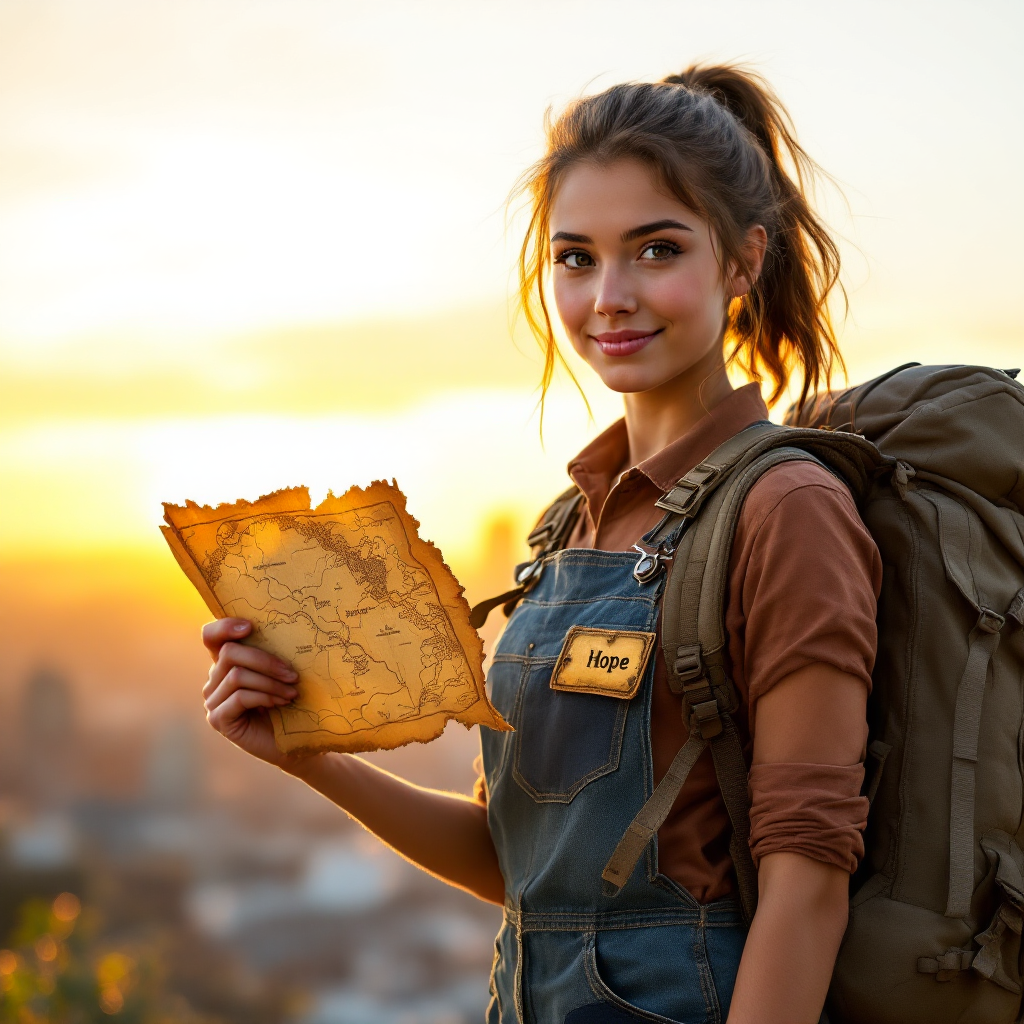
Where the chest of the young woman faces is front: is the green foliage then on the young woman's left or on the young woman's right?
on the young woman's right

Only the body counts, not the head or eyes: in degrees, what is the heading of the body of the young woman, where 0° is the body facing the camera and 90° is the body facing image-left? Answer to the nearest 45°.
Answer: approximately 45°
